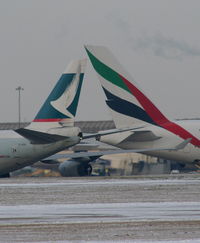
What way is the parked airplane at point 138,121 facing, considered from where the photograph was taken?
facing to the right of the viewer
